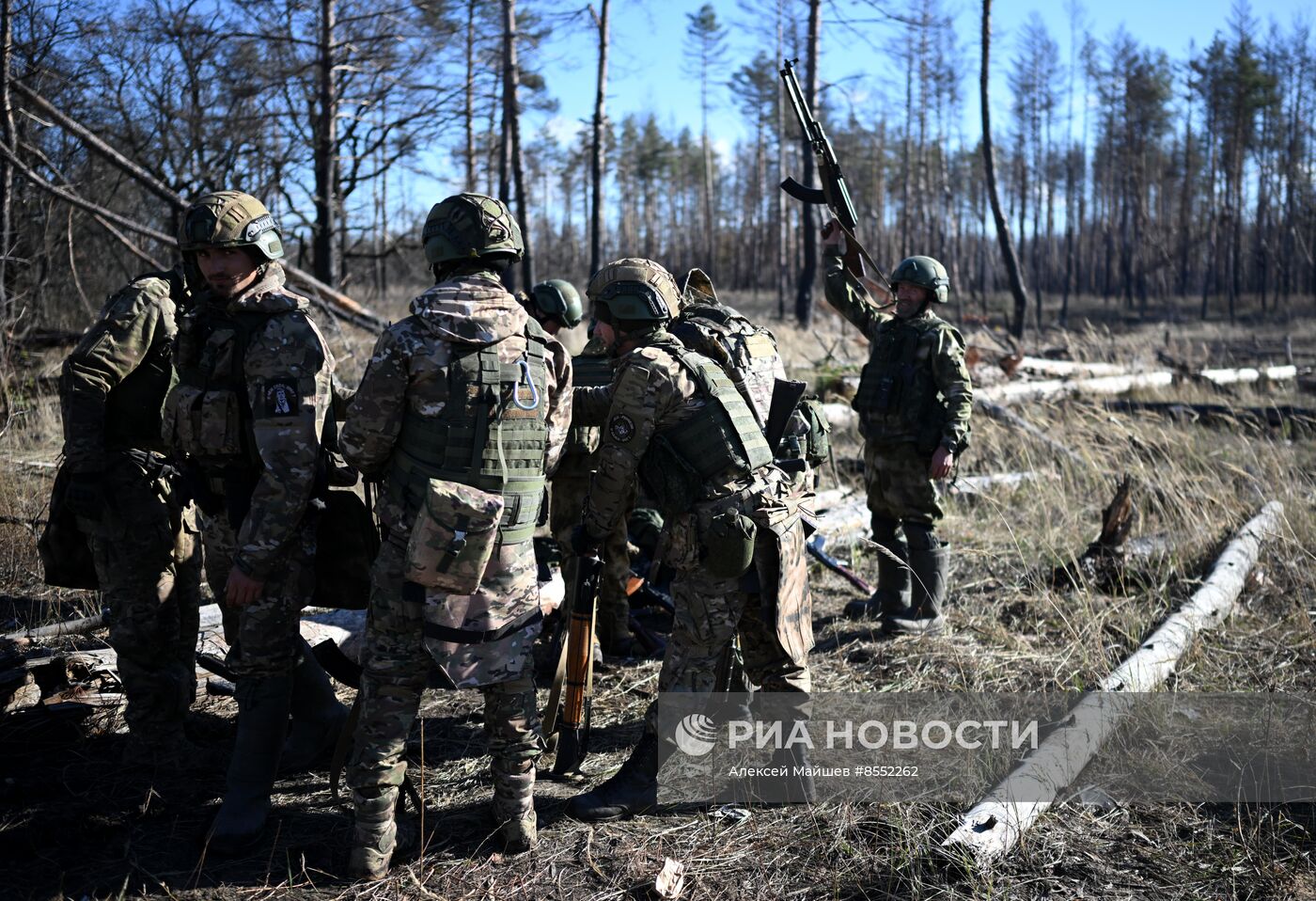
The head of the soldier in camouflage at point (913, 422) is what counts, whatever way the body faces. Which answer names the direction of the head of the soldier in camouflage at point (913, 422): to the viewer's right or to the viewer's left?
to the viewer's left

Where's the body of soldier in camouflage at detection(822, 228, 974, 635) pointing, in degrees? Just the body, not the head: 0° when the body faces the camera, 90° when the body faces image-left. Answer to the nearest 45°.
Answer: approximately 45°

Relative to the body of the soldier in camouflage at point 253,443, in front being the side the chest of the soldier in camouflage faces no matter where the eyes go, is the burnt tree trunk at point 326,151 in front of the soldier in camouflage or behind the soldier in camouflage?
behind

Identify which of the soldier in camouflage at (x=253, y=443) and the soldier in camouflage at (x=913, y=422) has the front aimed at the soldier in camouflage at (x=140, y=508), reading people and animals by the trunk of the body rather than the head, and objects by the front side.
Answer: the soldier in camouflage at (x=913, y=422)

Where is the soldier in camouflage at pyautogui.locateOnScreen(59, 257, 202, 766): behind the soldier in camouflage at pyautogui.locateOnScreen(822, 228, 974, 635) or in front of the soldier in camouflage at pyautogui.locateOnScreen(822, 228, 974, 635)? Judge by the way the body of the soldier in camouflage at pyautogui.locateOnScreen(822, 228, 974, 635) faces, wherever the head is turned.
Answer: in front

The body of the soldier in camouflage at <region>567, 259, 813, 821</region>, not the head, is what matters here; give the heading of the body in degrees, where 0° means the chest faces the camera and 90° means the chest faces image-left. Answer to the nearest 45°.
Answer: approximately 90°
